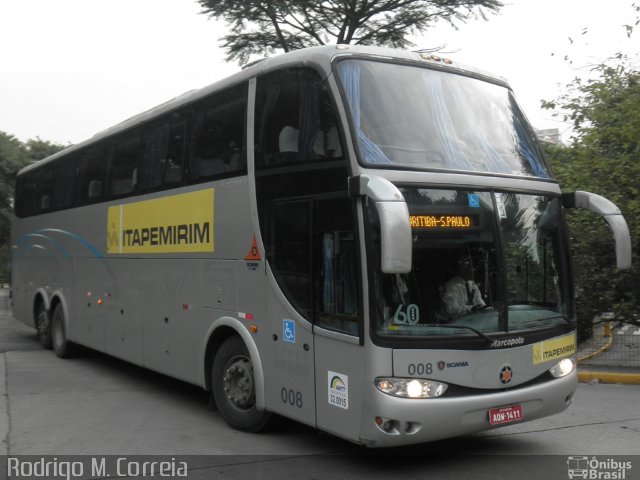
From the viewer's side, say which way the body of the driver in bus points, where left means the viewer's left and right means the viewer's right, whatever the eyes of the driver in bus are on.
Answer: facing the viewer and to the right of the viewer

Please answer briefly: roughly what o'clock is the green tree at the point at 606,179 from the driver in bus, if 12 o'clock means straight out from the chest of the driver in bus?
The green tree is roughly at 8 o'clock from the driver in bus.

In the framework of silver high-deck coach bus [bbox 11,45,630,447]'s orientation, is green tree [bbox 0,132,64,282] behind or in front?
behind

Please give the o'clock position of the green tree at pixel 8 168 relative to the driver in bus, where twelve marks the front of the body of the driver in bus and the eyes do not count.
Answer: The green tree is roughly at 6 o'clock from the driver in bus.
